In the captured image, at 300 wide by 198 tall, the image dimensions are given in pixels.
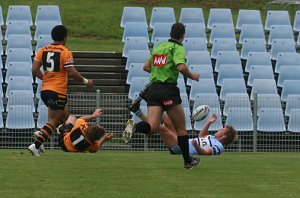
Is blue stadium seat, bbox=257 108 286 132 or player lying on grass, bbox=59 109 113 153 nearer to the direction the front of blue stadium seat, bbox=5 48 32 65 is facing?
the player lying on grass

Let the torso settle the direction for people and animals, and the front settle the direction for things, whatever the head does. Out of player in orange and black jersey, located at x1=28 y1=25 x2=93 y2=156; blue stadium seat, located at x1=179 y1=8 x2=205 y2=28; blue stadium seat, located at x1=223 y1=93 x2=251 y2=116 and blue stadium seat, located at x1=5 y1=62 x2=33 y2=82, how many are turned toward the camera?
3

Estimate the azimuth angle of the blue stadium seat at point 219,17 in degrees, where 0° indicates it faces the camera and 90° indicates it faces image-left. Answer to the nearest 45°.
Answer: approximately 0°

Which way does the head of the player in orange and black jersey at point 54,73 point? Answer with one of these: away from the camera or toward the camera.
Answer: away from the camera

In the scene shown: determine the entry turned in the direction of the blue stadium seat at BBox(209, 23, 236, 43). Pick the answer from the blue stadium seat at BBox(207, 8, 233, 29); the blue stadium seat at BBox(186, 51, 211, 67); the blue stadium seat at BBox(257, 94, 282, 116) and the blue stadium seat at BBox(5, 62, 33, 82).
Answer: the blue stadium seat at BBox(207, 8, 233, 29)

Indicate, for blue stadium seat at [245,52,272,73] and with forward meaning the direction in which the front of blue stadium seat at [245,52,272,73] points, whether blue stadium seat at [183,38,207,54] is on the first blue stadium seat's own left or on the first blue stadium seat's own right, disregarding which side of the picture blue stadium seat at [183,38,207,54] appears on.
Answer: on the first blue stadium seat's own right

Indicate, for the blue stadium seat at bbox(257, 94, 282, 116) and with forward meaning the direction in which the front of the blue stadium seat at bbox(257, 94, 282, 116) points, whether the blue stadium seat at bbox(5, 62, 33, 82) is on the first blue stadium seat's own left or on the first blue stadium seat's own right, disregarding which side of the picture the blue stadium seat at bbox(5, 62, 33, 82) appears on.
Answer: on the first blue stadium seat's own right

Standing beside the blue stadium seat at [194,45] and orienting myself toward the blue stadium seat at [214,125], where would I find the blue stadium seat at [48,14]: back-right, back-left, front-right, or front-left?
back-right

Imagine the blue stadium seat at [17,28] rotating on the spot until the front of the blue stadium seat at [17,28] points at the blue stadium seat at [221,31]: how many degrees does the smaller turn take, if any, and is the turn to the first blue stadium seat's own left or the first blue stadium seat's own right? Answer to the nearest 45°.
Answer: approximately 90° to the first blue stadium seat's own left

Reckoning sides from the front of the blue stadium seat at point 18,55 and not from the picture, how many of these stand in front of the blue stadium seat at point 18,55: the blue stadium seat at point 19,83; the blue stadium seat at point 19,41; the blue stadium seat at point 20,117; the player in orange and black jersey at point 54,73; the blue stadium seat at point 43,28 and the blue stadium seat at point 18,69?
4

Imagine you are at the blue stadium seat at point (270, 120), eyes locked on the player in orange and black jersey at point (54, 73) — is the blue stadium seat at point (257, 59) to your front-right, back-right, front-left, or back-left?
back-right

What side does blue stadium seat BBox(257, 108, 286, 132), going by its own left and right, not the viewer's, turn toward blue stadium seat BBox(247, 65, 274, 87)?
back
